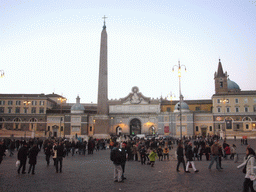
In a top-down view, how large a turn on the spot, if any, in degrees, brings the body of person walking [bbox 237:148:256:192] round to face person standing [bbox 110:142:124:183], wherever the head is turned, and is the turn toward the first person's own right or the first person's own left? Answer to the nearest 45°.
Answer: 0° — they already face them

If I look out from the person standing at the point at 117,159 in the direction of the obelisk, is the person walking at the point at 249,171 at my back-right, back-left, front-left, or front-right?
back-right

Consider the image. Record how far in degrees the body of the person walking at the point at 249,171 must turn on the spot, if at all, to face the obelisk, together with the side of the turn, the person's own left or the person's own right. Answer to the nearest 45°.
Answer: approximately 45° to the person's own right

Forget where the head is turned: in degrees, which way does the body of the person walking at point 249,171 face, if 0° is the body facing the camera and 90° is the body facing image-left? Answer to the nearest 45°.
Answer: approximately 90°

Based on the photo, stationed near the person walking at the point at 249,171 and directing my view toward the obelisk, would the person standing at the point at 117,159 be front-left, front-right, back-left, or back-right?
front-left

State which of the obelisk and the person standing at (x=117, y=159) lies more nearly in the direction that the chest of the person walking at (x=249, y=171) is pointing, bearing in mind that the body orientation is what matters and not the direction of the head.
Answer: the person standing
